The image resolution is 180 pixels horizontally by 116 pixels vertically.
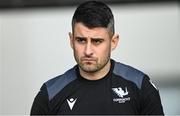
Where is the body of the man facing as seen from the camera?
toward the camera
